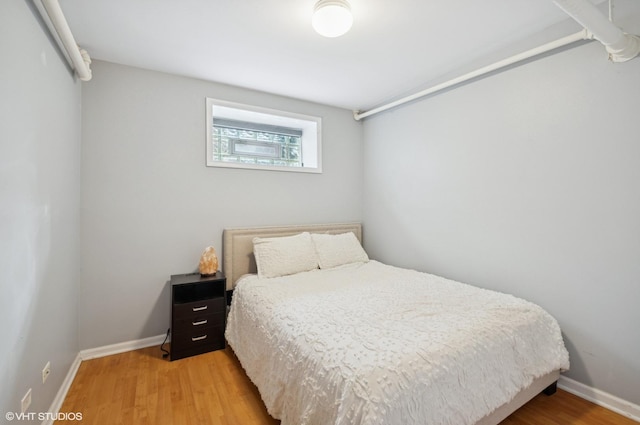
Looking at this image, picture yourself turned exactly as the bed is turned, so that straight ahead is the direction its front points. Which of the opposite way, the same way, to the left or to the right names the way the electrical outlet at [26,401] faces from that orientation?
to the left

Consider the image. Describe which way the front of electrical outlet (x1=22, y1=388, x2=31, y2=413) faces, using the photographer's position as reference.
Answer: facing to the right of the viewer

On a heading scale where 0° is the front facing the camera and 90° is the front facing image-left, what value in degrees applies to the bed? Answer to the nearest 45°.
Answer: approximately 315°

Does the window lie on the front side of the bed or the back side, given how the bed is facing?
on the back side
